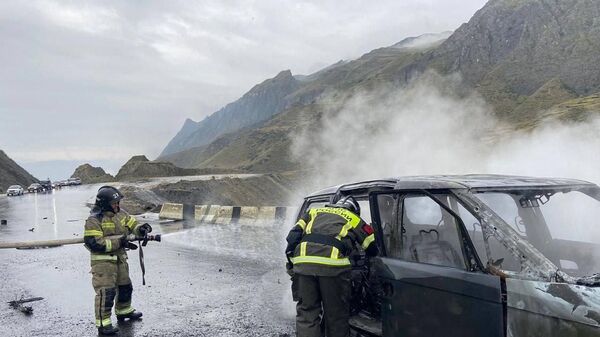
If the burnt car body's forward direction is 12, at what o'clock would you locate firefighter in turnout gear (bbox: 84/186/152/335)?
The firefighter in turnout gear is roughly at 5 o'clock from the burnt car body.

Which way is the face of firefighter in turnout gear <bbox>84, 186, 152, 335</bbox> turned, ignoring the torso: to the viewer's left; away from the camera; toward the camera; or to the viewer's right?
to the viewer's right

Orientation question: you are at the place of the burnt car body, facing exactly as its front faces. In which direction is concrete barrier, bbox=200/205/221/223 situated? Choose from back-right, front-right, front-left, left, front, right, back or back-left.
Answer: back

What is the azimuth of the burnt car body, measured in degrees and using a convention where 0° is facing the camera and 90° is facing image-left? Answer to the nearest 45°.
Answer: approximately 315°

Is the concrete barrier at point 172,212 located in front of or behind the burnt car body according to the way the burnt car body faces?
behind

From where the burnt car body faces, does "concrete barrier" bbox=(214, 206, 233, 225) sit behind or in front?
behind
